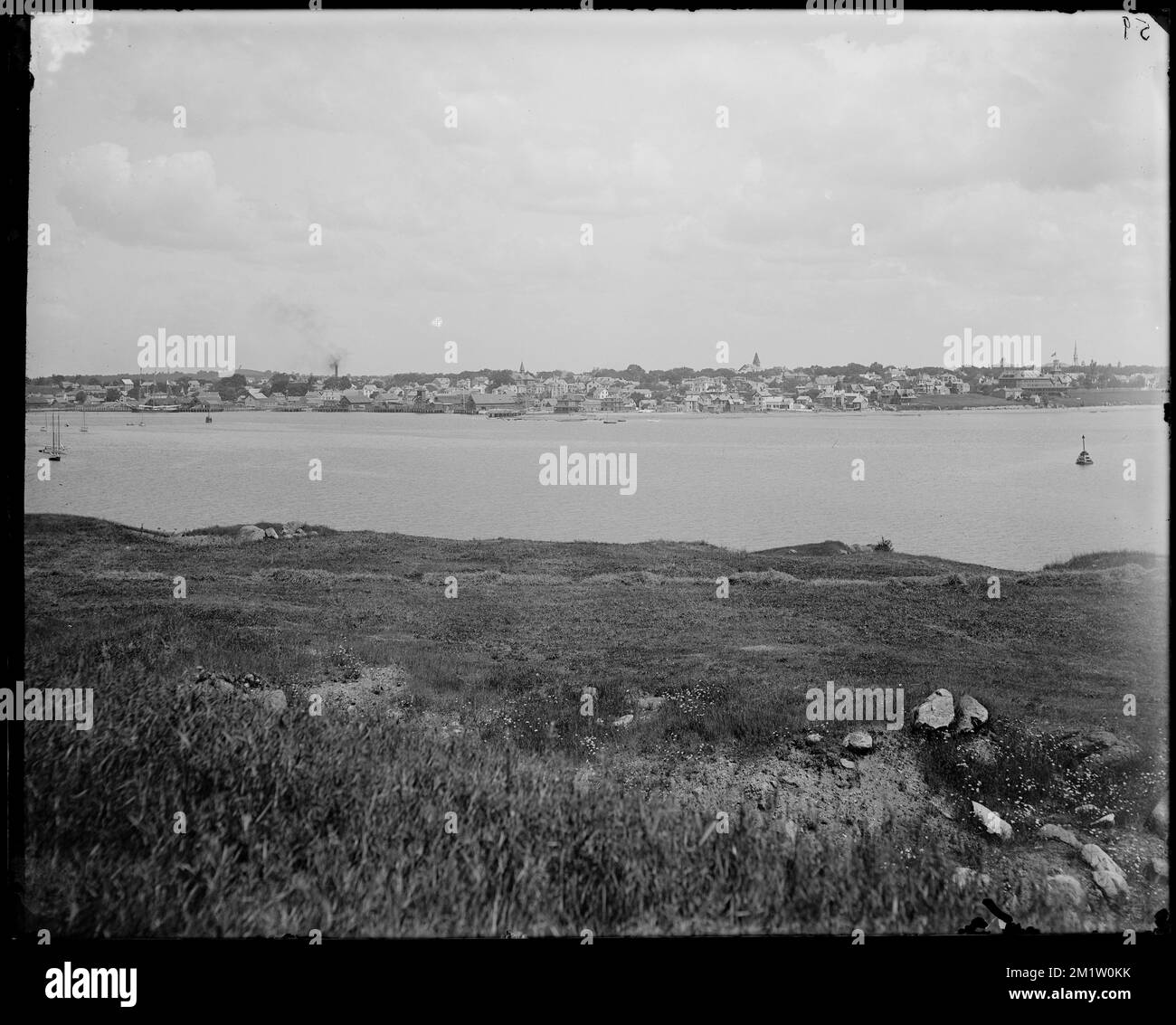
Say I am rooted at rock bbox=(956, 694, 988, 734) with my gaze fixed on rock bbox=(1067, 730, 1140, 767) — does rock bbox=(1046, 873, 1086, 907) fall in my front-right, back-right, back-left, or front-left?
front-right
